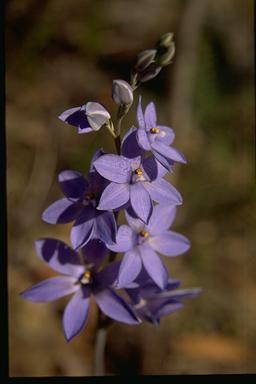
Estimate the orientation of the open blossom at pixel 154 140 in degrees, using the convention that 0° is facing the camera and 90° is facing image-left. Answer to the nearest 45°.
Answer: approximately 315°
